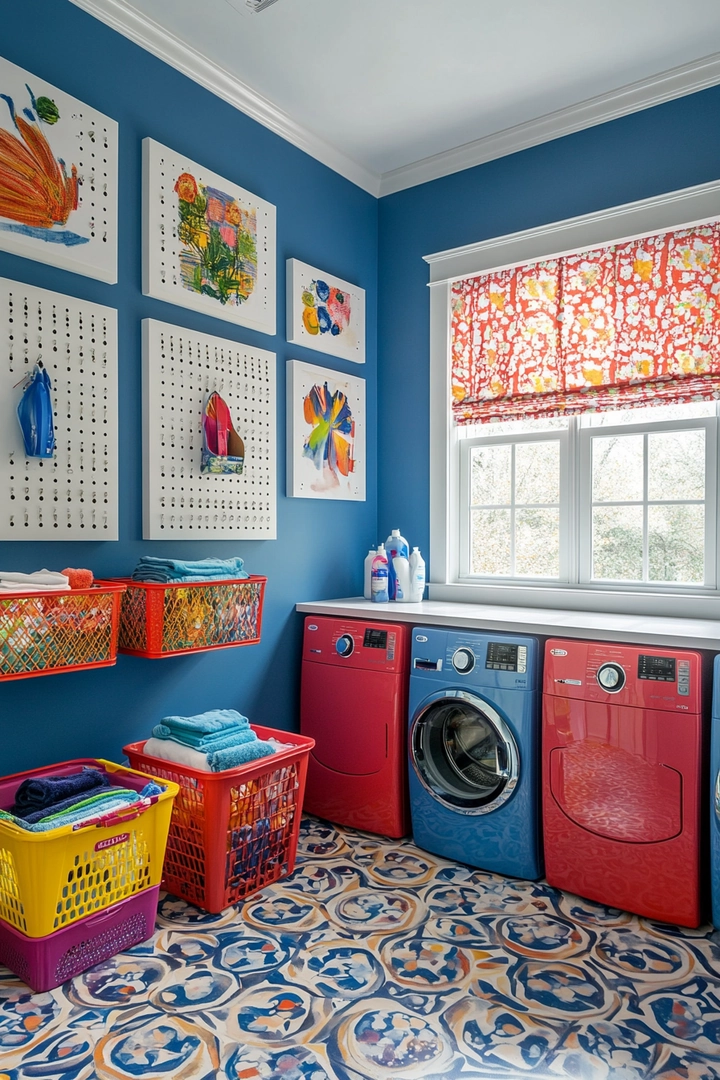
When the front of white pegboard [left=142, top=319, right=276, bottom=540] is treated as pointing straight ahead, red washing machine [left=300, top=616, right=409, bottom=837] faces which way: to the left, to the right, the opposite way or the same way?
to the right

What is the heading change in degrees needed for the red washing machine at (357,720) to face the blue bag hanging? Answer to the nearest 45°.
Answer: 0° — it already faces it

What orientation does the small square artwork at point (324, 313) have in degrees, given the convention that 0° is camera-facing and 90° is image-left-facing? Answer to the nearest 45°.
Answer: approximately 315°

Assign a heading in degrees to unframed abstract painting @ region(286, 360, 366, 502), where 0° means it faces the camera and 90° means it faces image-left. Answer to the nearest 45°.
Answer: approximately 315°

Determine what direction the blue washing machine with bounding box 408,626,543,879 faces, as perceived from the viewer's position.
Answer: facing the viewer and to the left of the viewer

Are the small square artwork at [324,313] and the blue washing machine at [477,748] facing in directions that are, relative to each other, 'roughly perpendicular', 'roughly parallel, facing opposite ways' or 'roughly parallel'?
roughly perpendicular

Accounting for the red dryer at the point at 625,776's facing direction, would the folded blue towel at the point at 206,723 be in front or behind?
in front

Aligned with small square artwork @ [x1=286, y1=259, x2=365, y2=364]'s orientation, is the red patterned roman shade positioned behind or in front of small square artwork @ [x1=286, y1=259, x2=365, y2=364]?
in front
